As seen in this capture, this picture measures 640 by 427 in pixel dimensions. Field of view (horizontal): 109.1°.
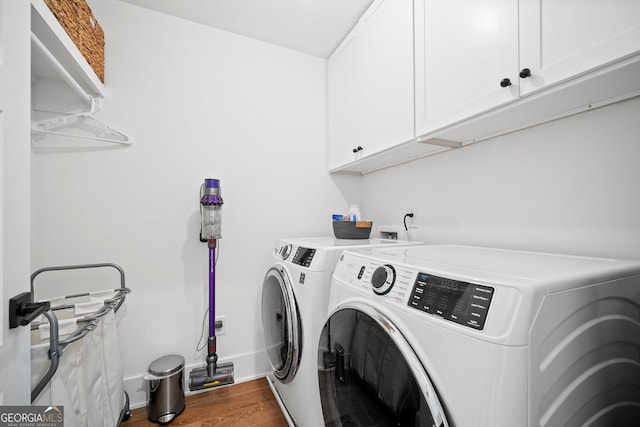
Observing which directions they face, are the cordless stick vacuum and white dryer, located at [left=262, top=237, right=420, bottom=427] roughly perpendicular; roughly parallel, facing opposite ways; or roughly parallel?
roughly perpendicular

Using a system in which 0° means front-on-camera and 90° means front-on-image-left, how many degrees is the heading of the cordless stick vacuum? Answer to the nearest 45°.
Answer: approximately 0°

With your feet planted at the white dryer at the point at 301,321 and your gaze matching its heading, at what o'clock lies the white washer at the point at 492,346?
The white washer is roughly at 9 o'clock from the white dryer.

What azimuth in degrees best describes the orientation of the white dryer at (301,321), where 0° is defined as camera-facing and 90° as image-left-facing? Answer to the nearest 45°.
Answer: approximately 45°

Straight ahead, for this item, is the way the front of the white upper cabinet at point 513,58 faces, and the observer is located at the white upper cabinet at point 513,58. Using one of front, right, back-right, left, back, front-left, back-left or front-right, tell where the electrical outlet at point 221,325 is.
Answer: front-right

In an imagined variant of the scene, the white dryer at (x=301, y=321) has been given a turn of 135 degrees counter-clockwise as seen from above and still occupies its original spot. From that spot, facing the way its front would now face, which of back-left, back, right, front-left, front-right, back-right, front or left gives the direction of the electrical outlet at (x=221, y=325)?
back-left

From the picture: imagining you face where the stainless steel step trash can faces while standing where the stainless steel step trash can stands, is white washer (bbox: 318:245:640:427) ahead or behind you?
ahead

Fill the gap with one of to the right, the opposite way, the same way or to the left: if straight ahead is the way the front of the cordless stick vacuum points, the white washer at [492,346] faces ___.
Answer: to the right

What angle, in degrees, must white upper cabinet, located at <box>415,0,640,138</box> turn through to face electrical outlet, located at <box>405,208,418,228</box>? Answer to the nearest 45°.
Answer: approximately 90° to its right
